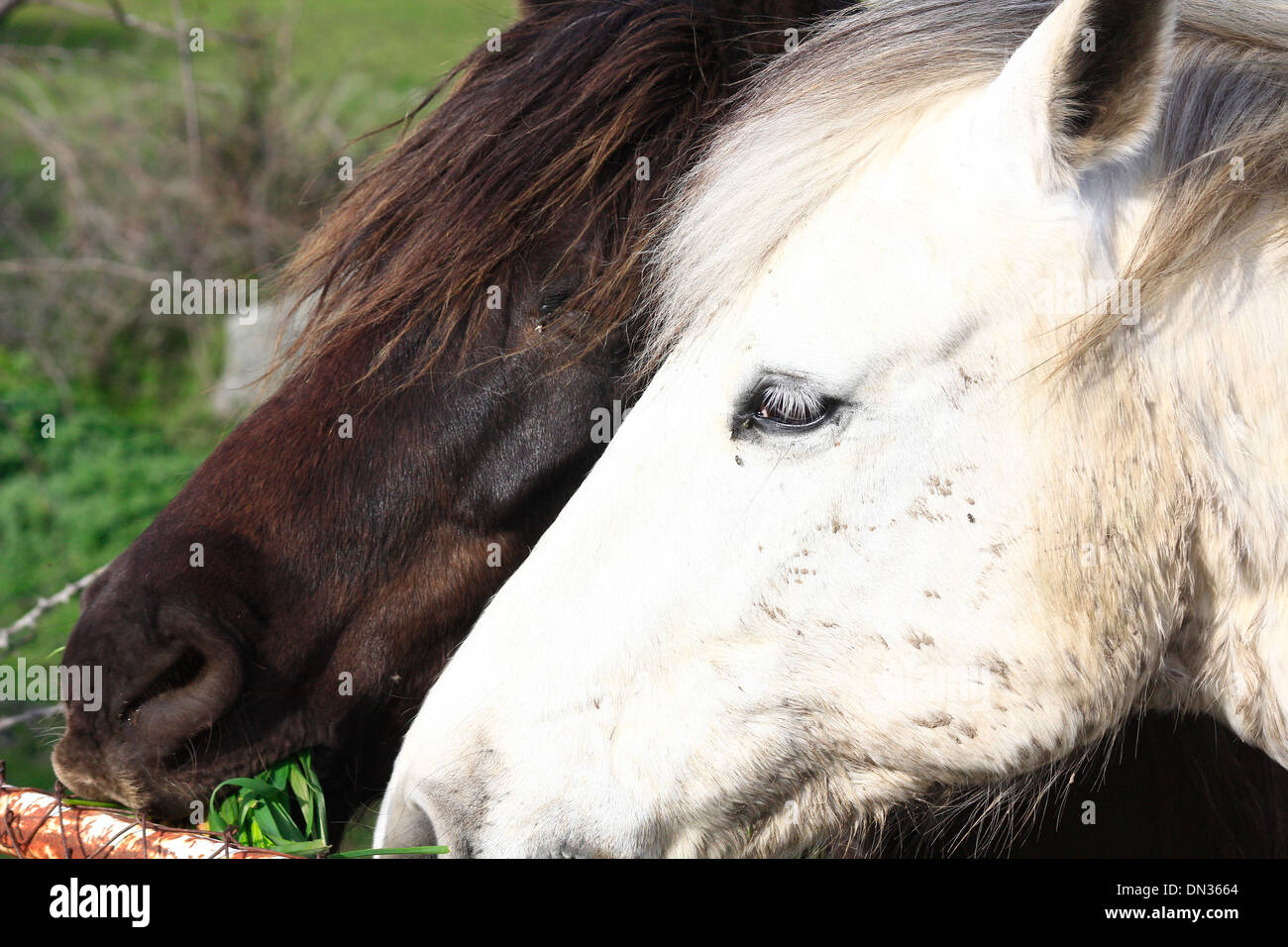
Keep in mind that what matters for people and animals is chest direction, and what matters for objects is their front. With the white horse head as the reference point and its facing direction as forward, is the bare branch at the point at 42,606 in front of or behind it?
in front

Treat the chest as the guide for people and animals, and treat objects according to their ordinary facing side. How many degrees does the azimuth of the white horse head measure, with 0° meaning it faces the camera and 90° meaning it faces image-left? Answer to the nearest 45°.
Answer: approximately 90°
